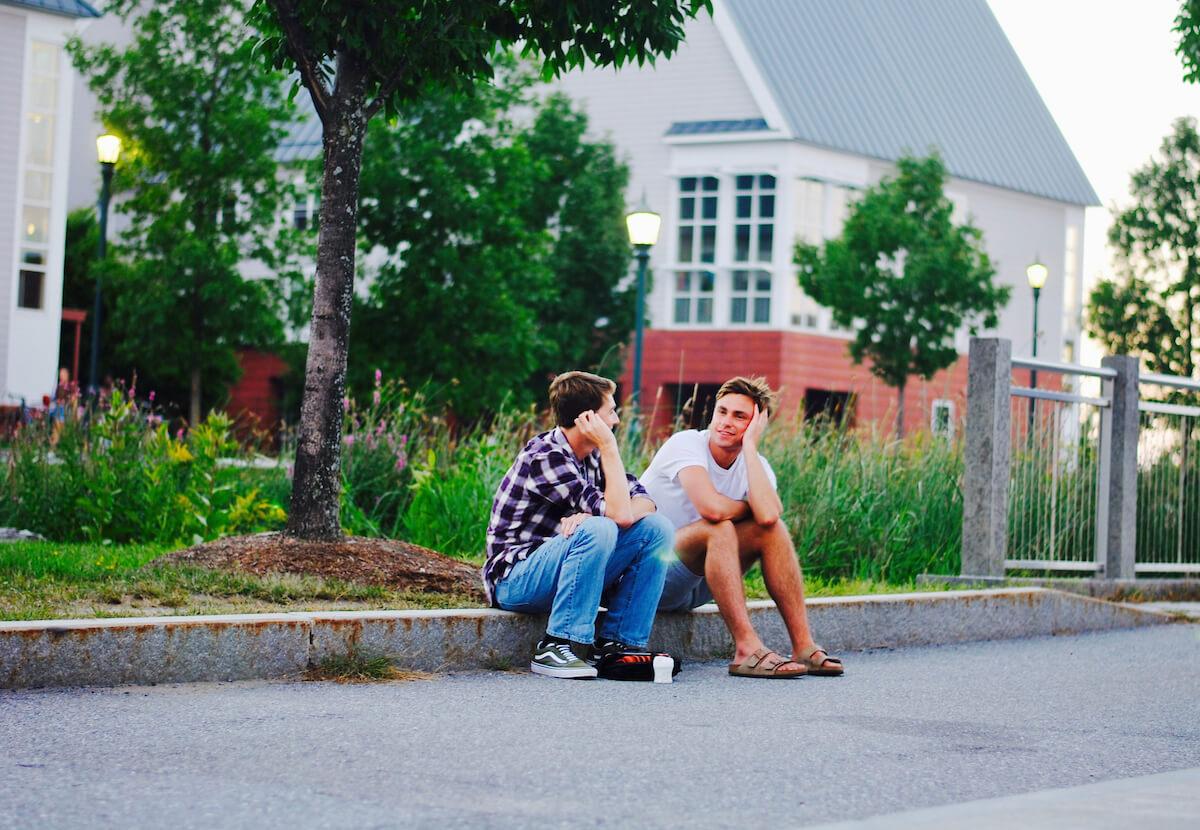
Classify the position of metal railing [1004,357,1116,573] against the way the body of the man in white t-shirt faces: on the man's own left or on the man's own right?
on the man's own left

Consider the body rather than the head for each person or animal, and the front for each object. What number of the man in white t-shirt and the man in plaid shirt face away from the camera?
0

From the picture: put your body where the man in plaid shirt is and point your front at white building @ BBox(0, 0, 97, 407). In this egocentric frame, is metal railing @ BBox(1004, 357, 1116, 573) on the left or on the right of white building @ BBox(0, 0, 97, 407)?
right

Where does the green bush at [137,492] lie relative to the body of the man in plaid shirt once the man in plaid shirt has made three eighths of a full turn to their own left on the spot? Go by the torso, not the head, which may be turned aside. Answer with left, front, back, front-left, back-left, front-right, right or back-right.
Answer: front-left

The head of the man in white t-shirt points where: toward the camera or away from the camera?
toward the camera

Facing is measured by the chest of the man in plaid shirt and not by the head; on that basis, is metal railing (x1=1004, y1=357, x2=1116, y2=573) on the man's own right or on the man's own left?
on the man's own left

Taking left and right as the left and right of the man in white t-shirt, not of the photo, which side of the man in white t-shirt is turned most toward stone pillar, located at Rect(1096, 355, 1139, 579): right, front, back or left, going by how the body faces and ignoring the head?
left

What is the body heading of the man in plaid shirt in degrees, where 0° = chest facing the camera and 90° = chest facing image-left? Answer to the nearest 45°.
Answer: approximately 315°

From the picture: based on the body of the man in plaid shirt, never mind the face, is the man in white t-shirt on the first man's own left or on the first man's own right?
on the first man's own left

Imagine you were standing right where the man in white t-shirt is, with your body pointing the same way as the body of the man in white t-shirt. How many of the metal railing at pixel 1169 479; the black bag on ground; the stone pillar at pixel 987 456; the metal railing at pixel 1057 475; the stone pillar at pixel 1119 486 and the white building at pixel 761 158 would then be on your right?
1

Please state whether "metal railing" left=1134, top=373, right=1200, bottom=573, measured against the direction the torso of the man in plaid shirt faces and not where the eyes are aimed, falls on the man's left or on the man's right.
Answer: on the man's left
